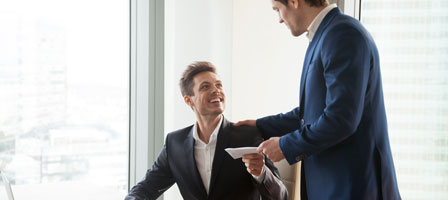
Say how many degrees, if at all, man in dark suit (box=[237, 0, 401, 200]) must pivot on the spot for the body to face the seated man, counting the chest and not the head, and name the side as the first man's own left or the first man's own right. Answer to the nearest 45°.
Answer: approximately 45° to the first man's own right

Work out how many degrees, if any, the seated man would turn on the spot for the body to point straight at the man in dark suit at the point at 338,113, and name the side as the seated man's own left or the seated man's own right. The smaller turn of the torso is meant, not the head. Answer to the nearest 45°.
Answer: approximately 45° to the seated man's own left

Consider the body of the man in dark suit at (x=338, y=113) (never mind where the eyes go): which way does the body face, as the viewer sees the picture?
to the viewer's left

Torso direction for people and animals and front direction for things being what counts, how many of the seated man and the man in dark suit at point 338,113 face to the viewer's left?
1

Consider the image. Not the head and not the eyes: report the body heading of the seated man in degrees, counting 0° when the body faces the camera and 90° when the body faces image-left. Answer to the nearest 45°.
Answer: approximately 0°

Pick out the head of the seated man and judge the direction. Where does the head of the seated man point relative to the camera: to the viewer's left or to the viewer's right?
to the viewer's right

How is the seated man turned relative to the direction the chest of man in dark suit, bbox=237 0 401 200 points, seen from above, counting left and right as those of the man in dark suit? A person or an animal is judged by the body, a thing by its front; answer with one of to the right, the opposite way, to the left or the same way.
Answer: to the left
